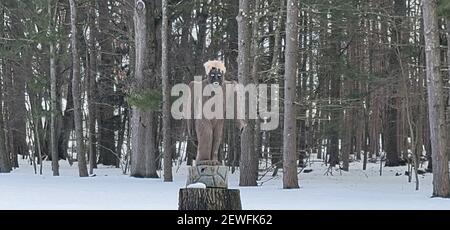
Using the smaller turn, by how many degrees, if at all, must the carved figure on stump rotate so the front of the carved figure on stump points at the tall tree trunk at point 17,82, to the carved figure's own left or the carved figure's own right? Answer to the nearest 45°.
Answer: approximately 135° to the carved figure's own right

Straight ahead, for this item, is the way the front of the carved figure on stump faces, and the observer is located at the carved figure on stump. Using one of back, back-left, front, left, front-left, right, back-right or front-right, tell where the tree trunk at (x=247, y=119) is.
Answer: back

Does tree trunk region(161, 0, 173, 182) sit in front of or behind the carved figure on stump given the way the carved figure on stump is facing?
behind

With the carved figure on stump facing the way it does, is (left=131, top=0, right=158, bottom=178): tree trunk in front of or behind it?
behind

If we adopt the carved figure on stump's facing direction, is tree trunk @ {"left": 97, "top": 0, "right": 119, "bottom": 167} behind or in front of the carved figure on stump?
behind

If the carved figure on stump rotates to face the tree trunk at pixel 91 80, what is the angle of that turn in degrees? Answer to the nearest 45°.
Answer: approximately 180°

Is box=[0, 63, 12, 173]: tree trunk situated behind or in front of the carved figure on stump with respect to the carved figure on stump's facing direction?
behind

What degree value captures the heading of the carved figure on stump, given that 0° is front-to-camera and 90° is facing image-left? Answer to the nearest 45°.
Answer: approximately 0°
